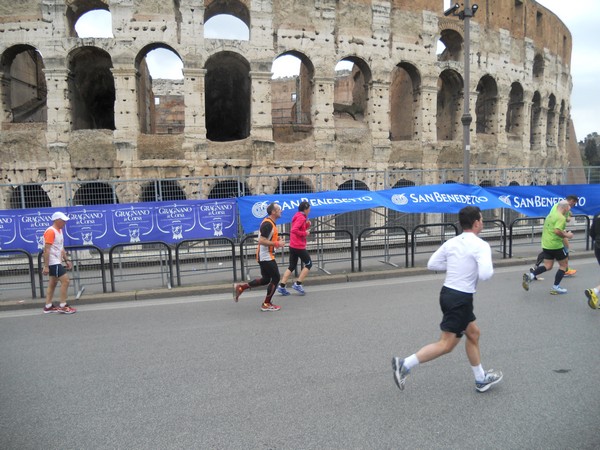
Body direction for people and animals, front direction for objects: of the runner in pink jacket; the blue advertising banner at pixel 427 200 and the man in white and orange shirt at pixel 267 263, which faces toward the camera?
the blue advertising banner

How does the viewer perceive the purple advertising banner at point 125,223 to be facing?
facing the viewer

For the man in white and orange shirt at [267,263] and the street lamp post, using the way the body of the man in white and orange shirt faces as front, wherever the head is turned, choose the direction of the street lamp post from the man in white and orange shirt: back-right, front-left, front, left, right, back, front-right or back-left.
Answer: front-left

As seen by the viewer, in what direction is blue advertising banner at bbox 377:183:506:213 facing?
toward the camera

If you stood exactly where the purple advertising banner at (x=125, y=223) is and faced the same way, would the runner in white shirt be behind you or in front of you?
in front

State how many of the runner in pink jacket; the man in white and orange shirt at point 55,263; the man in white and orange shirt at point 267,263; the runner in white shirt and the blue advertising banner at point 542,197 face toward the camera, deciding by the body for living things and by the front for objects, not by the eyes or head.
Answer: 1

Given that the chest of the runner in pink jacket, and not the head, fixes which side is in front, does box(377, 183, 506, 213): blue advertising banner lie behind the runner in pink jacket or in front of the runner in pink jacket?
in front

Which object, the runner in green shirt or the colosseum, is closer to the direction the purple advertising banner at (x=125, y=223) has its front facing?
the runner in green shirt

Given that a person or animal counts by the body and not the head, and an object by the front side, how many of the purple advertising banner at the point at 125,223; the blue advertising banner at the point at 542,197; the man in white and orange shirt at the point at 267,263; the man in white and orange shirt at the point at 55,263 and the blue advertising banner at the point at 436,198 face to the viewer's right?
2

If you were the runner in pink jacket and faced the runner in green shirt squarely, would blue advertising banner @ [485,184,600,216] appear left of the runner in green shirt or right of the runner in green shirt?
left

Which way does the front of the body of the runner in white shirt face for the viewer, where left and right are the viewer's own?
facing away from the viewer and to the right of the viewer

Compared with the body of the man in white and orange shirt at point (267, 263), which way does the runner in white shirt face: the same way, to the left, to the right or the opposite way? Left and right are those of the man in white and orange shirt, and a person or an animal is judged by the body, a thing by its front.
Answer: the same way

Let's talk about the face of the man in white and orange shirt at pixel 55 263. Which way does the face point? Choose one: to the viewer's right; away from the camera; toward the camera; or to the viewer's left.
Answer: to the viewer's right

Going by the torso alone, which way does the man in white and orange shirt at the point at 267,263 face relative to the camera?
to the viewer's right
